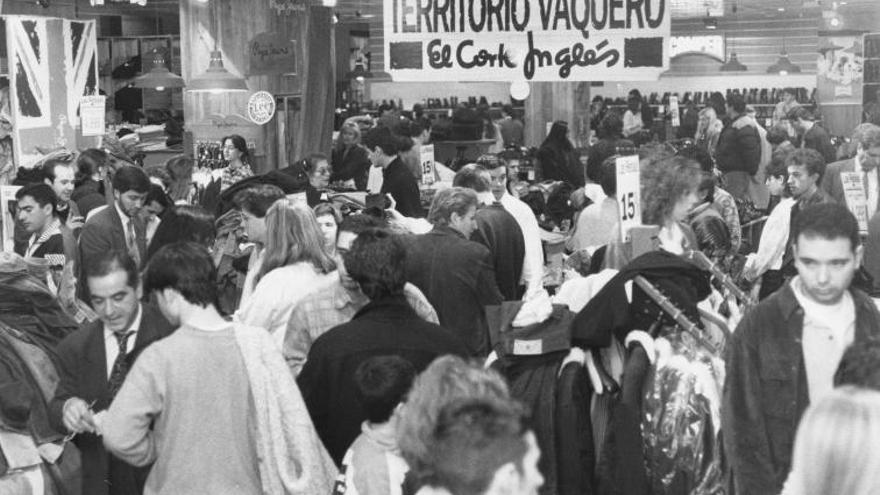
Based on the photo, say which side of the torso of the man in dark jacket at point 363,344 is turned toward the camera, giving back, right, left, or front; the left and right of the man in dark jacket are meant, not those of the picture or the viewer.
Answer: back

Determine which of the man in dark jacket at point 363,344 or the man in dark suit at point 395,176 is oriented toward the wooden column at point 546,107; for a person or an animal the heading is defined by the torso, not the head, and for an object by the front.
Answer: the man in dark jacket at point 363,344

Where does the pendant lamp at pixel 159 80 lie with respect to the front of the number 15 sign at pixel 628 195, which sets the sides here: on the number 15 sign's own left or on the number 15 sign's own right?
on the number 15 sign's own right

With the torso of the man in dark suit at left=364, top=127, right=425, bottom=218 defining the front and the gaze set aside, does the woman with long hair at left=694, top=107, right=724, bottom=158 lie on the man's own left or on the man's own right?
on the man's own right

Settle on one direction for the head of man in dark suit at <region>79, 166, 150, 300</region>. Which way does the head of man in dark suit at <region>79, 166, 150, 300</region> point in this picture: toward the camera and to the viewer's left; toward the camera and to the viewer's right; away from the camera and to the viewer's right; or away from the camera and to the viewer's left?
toward the camera and to the viewer's right

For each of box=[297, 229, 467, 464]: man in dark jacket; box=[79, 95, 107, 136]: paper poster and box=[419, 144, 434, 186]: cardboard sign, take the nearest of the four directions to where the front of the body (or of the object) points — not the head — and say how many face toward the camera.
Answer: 2

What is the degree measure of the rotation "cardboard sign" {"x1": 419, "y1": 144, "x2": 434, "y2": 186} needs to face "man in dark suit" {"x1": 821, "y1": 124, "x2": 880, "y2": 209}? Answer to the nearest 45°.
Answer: approximately 45° to its left

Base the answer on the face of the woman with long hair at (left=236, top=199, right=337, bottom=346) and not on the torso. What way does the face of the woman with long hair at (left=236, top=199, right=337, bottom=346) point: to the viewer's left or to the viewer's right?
to the viewer's left

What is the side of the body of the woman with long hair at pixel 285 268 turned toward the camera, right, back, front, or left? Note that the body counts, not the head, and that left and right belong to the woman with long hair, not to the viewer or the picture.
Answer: back

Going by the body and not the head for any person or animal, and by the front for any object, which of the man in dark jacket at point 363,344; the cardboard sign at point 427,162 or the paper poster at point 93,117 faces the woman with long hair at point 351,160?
the man in dark jacket
